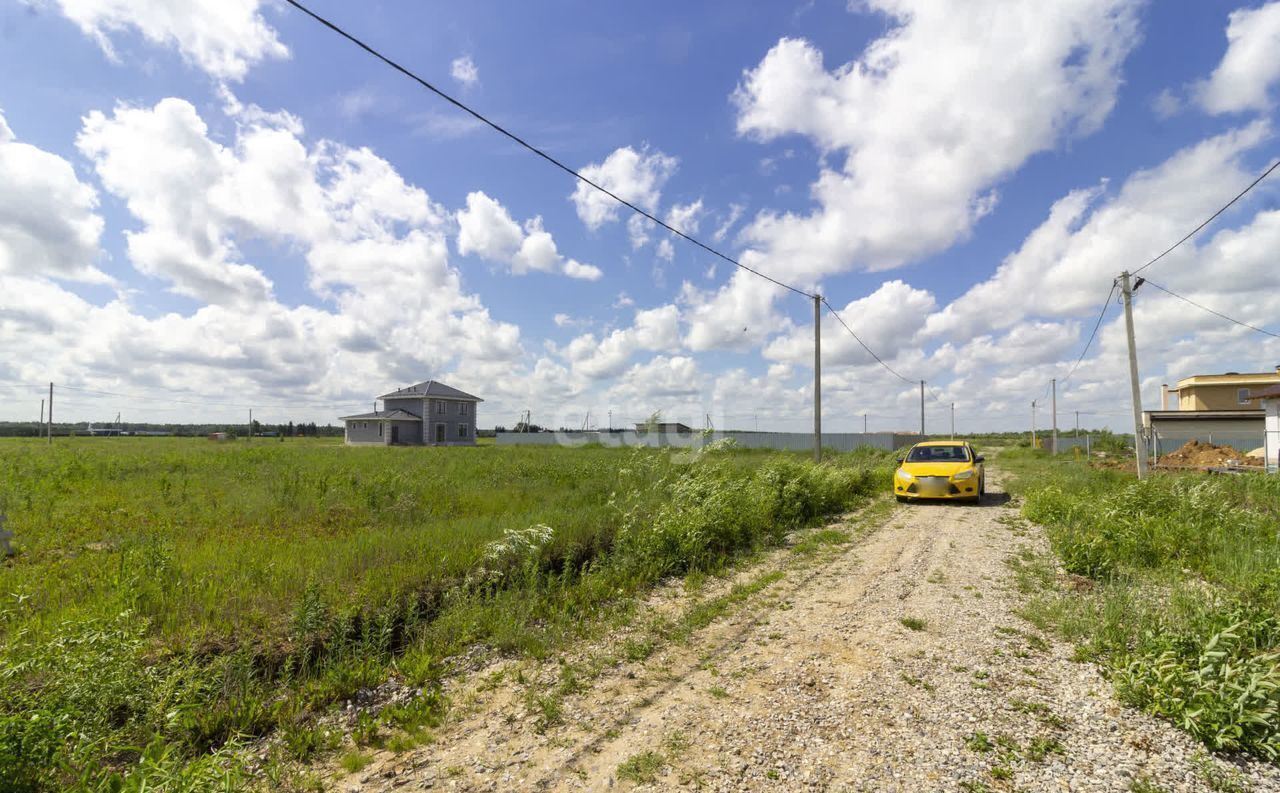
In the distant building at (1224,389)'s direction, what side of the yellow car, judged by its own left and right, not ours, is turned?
back

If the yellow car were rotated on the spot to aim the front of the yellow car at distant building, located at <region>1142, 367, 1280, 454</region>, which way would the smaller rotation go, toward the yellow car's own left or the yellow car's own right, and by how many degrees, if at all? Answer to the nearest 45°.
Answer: approximately 135° to the yellow car's own left

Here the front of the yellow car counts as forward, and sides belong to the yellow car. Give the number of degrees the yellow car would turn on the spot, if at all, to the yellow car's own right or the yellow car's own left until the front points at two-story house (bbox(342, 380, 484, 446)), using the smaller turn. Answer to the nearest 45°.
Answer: approximately 135° to the yellow car's own right

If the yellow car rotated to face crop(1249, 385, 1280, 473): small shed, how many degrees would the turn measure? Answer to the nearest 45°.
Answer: approximately 135° to its left

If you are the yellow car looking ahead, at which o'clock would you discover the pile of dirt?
The pile of dirt is roughly at 7 o'clock from the yellow car.

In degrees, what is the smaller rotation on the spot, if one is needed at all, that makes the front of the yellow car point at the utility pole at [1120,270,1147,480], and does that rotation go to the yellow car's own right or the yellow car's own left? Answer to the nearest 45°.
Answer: approximately 135° to the yellow car's own left

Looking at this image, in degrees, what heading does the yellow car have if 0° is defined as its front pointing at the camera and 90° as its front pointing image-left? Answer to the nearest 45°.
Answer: approximately 0°
